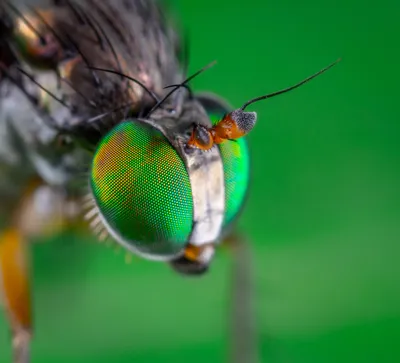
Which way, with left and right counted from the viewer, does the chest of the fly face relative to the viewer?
facing the viewer and to the right of the viewer
